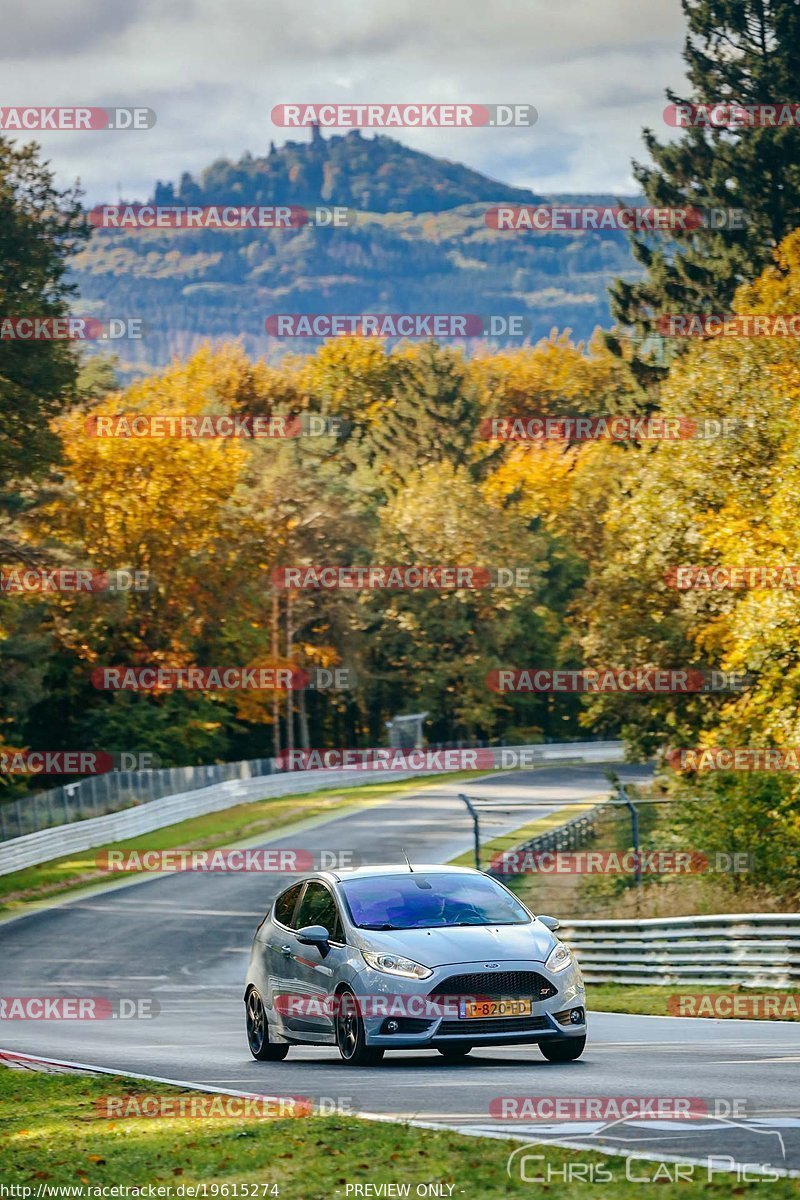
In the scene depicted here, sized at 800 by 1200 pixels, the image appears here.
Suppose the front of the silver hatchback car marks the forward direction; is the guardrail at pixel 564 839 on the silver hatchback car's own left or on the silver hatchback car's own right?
on the silver hatchback car's own left

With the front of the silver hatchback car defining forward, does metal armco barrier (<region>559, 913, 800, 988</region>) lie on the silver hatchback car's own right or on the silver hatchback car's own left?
on the silver hatchback car's own left

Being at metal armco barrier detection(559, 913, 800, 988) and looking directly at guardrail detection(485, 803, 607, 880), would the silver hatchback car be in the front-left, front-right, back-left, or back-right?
back-left

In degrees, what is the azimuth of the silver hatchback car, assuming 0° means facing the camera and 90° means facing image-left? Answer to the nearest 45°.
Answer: approximately 315°
